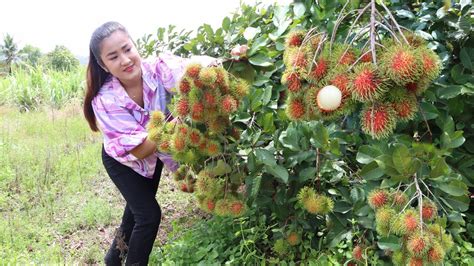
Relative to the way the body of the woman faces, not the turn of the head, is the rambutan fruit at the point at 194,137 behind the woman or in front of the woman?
in front

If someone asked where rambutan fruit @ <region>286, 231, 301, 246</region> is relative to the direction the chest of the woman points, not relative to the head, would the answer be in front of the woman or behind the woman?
in front

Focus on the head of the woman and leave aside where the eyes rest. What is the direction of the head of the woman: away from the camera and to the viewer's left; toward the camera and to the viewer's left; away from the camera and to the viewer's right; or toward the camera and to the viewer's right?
toward the camera and to the viewer's right

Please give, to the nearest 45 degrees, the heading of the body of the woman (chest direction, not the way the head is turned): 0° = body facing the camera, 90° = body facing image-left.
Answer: approximately 315°
